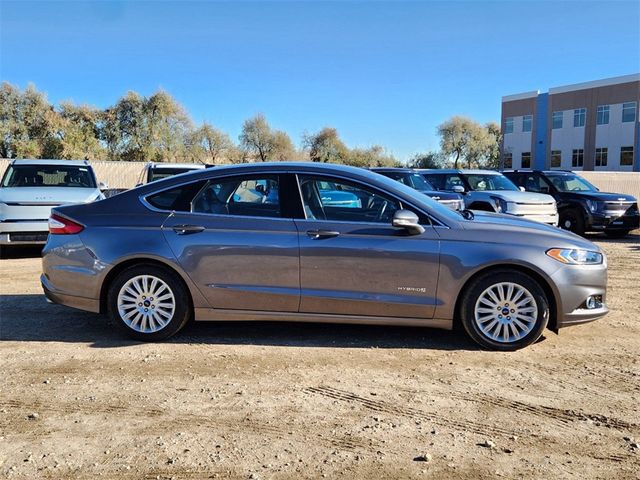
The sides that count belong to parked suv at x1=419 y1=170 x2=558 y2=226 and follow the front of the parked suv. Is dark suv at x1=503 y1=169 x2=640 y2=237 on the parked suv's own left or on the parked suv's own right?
on the parked suv's own left

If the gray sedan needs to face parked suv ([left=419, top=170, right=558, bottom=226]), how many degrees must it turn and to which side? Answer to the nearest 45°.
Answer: approximately 45° to its left

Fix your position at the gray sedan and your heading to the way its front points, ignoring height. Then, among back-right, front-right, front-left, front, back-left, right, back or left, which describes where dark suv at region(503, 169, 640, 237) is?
front-left

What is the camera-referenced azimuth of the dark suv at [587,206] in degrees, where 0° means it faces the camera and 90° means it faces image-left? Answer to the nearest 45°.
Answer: approximately 315°

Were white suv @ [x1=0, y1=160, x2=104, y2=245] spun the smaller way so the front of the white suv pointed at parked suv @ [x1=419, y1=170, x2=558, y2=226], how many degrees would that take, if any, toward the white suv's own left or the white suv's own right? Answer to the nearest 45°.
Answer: approximately 90° to the white suv's own left

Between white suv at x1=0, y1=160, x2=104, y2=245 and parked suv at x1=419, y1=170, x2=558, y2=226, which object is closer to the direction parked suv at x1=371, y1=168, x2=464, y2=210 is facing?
the parked suv

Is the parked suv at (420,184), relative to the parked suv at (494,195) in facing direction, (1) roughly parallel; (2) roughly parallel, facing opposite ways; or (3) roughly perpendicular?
roughly parallel

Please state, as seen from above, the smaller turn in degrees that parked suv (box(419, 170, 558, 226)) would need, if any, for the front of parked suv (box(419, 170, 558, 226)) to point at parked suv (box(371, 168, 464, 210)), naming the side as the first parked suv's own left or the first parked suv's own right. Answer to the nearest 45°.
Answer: approximately 90° to the first parked suv's own right

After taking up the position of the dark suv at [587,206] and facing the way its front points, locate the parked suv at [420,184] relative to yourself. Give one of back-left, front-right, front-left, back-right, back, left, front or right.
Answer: right

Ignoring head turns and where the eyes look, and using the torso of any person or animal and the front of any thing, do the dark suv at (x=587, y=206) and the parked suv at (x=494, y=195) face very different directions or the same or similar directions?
same or similar directions

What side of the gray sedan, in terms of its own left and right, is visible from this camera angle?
right

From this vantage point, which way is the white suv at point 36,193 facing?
toward the camera

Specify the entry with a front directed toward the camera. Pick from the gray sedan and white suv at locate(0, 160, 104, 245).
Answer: the white suv

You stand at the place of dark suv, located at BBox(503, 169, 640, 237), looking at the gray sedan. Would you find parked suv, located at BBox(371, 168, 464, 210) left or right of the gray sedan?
right

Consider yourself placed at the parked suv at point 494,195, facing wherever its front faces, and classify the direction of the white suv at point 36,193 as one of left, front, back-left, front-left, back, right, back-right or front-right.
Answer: right

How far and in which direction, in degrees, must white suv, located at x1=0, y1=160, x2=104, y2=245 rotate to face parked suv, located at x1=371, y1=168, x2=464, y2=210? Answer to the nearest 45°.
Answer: approximately 90° to its left

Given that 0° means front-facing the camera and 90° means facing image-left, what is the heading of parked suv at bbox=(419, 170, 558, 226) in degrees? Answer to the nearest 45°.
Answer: approximately 315°
